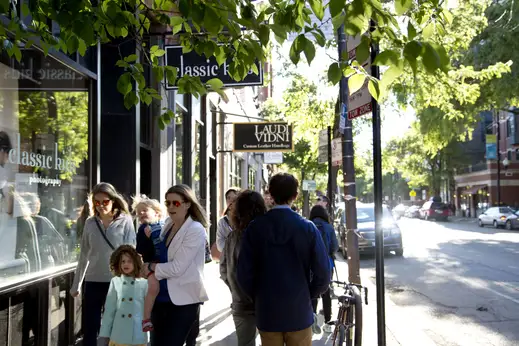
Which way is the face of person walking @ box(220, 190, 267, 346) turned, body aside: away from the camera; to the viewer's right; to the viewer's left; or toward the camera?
away from the camera

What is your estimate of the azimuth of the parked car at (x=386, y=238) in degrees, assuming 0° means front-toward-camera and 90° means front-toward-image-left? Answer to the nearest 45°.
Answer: approximately 0°

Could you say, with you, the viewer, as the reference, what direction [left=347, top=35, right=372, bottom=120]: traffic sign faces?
facing the viewer and to the left of the viewer

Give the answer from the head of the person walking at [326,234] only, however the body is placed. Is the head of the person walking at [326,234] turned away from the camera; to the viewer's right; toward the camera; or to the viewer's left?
away from the camera

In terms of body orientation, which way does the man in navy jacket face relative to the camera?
away from the camera

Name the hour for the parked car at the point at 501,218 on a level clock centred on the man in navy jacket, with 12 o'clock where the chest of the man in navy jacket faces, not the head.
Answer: The parked car is roughly at 1 o'clock from the man in navy jacket.

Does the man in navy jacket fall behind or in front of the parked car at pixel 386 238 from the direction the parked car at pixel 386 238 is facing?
in front

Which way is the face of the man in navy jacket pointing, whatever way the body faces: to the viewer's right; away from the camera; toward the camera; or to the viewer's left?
away from the camera

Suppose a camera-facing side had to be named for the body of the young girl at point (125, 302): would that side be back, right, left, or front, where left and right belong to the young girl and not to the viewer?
front

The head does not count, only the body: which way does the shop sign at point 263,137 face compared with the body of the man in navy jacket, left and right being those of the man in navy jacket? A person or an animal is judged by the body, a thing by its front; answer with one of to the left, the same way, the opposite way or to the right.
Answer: the opposite way

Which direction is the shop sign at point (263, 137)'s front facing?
toward the camera

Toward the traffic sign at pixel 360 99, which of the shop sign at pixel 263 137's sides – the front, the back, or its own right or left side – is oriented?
front
